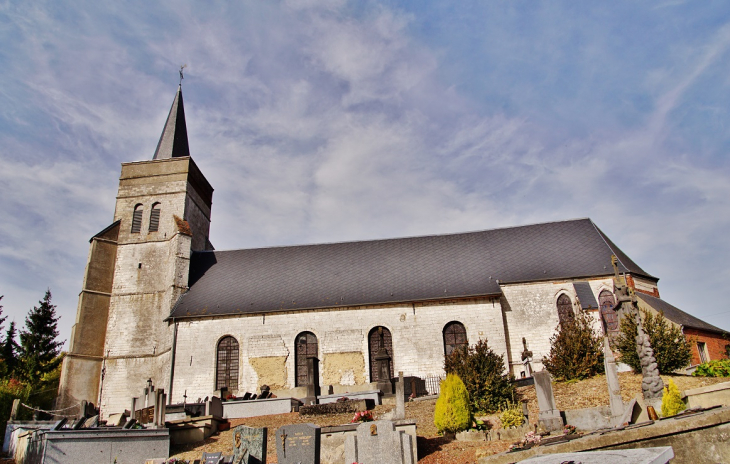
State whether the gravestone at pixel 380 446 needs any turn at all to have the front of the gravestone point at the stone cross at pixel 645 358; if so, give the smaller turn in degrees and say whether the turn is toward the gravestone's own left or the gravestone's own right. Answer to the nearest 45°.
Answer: approximately 90° to the gravestone's own left

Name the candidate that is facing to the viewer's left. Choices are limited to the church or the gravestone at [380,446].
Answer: the church

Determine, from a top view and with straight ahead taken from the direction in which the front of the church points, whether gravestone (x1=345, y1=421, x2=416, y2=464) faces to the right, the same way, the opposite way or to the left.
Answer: to the left

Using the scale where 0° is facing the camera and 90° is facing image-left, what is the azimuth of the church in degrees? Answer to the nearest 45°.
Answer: approximately 90°

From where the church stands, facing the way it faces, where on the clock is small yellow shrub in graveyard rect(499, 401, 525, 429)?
The small yellow shrub in graveyard is roughly at 8 o'clock from the church.

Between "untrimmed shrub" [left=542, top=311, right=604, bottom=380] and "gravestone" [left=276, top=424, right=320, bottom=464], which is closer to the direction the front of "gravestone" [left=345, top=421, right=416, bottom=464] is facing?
the gravestone

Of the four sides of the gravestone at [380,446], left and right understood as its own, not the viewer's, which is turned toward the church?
back

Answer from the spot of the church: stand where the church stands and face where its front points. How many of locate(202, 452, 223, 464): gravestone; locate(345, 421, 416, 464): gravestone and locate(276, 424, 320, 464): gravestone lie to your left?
3

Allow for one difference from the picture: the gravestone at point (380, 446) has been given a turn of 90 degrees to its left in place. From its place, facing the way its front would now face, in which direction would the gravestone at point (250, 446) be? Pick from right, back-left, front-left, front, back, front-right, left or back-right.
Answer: back

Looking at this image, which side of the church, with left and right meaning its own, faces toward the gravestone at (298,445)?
left

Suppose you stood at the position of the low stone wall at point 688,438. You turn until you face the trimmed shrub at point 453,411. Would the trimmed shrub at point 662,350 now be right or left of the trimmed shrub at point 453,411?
right

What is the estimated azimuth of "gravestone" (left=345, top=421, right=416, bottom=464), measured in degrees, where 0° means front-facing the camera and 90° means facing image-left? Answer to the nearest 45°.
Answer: approximately 0°

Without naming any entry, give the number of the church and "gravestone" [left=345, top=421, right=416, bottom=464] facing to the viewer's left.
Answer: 1

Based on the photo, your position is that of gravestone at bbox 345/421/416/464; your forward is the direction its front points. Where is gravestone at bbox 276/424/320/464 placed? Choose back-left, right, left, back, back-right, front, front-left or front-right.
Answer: right

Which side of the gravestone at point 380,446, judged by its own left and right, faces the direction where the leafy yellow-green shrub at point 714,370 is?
left
